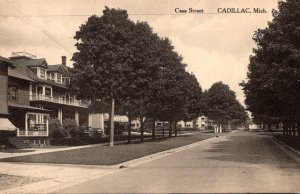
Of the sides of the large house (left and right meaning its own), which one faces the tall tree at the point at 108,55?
front

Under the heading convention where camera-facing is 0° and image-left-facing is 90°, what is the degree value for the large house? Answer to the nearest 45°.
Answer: approximately 315°

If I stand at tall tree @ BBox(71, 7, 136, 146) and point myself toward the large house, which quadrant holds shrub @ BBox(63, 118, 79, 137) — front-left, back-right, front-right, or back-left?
front-right
